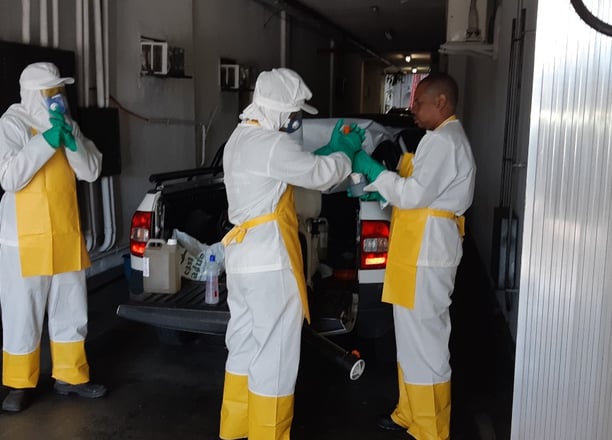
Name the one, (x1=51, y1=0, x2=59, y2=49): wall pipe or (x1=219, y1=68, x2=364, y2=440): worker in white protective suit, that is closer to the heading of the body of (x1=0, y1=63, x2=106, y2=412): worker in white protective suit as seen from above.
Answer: the worker in white protective suit

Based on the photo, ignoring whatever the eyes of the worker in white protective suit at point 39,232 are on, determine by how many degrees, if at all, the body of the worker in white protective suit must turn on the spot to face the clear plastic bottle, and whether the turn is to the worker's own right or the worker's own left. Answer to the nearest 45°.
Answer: approximately 45° to the worker's own left

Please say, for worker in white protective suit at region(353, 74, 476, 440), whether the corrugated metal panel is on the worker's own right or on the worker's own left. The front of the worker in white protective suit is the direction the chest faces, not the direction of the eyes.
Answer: on the worker's own left

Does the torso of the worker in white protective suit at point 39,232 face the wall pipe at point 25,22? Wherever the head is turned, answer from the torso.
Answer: no

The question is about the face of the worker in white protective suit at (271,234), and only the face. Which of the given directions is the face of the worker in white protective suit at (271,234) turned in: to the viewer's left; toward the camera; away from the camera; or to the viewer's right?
to the viewer's right

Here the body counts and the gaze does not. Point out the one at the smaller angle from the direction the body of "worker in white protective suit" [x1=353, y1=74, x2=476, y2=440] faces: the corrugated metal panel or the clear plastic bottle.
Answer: the clear plastic bottle

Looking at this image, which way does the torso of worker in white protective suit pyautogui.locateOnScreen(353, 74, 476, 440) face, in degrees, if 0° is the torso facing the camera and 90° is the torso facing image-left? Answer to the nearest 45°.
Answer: approximately 90°

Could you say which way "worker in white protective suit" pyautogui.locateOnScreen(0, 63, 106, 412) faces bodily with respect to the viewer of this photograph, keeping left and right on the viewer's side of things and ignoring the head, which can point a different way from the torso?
facing the viewer and to the right of the viewer

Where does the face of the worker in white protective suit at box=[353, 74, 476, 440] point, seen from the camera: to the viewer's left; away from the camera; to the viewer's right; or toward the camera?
to the viewer's left

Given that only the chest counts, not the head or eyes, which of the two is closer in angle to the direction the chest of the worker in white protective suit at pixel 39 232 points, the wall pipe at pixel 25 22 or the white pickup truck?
the white pickup truck

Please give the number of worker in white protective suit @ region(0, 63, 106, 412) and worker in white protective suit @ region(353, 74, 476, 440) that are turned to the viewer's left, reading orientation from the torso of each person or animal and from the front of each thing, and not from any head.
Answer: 1
